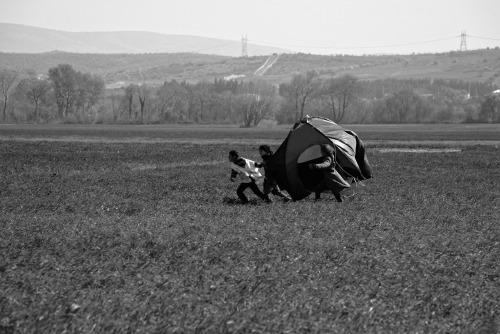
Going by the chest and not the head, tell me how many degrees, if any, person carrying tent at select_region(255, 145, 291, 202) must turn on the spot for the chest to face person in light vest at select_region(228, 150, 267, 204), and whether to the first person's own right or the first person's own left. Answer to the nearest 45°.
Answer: approximately 45° to the first person's own left

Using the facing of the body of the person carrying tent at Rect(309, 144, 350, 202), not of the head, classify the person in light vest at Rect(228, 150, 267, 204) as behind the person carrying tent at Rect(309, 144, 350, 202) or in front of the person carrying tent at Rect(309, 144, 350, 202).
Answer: in front

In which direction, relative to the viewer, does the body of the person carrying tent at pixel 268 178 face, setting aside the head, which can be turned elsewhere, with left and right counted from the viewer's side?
facing to the left of the viewer

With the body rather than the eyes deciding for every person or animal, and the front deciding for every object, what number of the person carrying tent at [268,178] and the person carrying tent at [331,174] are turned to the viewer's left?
2

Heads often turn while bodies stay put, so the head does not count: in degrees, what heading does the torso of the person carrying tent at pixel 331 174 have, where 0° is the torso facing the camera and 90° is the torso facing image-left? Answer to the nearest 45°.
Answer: approximately 90°

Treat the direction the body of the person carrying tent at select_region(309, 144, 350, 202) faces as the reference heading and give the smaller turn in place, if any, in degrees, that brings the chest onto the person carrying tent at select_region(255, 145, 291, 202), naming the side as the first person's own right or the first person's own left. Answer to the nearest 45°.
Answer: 0° — they already face them

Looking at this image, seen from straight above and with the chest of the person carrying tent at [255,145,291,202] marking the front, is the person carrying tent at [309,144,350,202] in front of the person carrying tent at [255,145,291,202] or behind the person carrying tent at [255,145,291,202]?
behind
